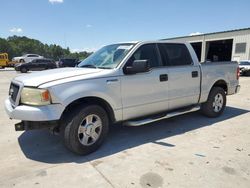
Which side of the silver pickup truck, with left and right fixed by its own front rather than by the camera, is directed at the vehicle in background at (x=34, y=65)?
right

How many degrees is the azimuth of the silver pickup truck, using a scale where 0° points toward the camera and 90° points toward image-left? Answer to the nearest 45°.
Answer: approximately 45°
